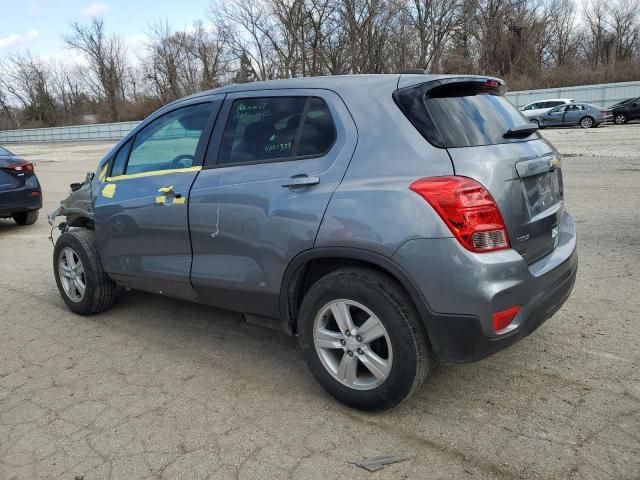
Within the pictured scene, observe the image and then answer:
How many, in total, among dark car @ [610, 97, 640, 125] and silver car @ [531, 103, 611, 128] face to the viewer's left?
2

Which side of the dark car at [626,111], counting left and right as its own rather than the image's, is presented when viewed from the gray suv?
left

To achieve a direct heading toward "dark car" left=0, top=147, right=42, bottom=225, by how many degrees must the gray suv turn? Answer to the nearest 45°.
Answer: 0° — it already faces it

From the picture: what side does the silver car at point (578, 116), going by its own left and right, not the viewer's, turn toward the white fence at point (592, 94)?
right

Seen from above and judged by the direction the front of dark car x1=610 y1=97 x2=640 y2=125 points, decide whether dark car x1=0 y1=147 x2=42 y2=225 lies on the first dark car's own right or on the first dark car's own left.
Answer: on the first dark car's own left

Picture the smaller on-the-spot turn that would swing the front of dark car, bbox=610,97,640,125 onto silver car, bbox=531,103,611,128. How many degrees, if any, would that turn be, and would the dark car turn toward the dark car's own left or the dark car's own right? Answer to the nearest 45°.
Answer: approximately 45° to the dark car's own left

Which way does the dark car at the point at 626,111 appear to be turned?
to the viewer's left

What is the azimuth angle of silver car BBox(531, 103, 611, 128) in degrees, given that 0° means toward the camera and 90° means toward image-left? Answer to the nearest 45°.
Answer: approximately 90°

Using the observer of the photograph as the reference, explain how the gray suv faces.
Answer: facing away from the viewer and to the left of the viewer
